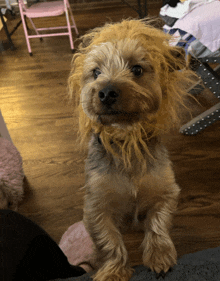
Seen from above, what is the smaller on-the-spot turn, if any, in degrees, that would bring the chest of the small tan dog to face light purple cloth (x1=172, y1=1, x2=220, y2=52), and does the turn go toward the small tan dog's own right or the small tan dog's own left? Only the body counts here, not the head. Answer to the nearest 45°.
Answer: approximately 135° to the small tan dog's own left

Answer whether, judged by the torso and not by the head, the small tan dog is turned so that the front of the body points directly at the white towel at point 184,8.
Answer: no

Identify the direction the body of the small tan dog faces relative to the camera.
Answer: toward the camera
